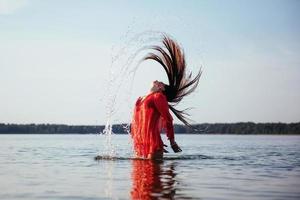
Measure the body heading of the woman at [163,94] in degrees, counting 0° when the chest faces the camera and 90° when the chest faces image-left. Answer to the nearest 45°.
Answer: approximately 45°
